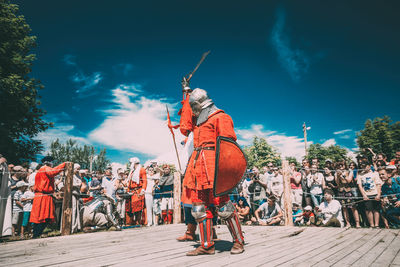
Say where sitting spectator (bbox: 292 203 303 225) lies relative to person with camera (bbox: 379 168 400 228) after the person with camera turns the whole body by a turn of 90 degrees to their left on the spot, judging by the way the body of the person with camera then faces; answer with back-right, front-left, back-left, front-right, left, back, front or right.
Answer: back-right

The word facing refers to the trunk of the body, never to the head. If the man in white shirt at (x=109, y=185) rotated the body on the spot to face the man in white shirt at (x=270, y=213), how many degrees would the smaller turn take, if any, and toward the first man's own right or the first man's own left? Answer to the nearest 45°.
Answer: approximately 45° to the first man's own left

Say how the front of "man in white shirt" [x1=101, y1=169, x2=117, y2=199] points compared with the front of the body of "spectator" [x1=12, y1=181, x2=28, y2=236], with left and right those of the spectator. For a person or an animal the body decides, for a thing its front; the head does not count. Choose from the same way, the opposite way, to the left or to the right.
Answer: to the right

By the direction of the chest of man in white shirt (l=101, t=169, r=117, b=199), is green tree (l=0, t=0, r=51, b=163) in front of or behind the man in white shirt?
behind

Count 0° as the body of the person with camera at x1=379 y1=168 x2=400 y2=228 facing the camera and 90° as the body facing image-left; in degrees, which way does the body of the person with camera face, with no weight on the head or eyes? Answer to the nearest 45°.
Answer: approximately 45°

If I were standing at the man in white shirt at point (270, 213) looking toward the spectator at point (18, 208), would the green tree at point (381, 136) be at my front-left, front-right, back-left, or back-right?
back-right

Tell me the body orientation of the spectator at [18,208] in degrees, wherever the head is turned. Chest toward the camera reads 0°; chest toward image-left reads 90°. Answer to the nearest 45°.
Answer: approximately 270°

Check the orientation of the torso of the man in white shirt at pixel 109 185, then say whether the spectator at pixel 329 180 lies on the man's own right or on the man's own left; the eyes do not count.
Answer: on the man's own left

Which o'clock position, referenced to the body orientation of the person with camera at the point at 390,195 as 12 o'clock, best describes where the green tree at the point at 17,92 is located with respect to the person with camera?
The green tree is roughly at 1 o'clock from the person with camera.

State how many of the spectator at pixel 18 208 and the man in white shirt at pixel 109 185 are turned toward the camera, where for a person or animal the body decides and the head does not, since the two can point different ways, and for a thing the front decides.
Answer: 1
